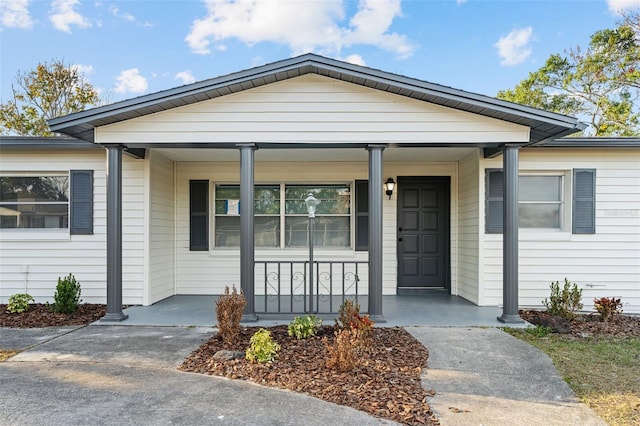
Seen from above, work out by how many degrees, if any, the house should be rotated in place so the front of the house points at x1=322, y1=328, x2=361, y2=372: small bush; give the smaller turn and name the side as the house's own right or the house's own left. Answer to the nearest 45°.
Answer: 0° — it already faces it

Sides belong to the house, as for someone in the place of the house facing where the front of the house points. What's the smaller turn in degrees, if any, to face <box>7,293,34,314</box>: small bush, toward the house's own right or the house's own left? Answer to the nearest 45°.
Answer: approximately 90° to the house's own right

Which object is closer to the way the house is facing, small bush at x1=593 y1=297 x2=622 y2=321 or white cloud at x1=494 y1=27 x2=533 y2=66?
the small bush

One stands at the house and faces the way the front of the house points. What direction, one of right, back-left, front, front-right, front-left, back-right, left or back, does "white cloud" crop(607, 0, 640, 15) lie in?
back-left

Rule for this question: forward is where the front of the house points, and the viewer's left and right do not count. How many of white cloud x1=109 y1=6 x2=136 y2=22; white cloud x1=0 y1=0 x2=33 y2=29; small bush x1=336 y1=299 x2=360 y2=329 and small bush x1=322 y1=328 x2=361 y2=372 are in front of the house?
2

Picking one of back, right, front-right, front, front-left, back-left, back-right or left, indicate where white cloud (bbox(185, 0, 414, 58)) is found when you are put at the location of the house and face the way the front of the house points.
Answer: back

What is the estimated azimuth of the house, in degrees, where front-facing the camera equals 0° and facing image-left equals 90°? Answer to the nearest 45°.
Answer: approximately 0°

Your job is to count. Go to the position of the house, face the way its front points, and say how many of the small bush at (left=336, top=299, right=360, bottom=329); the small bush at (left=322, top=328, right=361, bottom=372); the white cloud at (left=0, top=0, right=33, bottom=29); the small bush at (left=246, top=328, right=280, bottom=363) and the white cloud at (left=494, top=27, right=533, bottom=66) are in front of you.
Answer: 3

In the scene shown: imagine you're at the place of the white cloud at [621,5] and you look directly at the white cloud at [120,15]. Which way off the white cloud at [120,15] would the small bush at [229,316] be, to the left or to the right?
left

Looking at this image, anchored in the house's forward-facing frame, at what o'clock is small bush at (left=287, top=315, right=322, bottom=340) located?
The small bush is roughly at 12 o'clock from the house.
